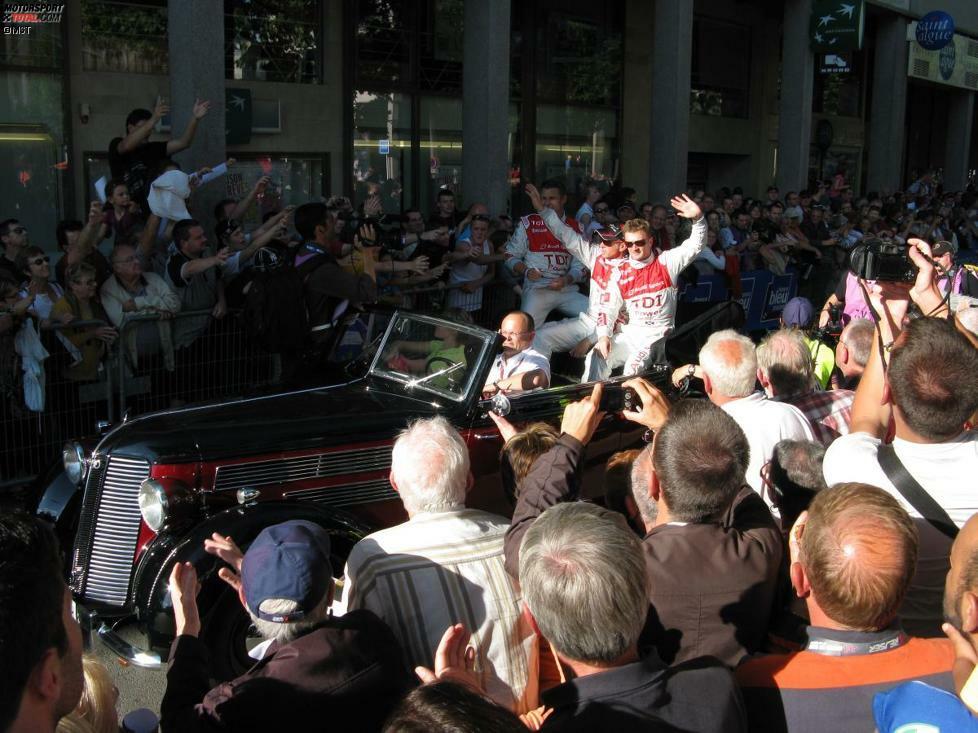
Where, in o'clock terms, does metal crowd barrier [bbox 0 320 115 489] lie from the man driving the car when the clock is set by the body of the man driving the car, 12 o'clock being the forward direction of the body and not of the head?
The metal crowd barrier is roughly at 2 o'clock from the man driving the car.

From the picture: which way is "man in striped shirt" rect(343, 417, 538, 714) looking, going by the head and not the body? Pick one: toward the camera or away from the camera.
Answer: away from the camera

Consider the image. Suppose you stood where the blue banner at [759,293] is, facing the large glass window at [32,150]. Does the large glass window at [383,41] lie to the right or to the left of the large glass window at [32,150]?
right

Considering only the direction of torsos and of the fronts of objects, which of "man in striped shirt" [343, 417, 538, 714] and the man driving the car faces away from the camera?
the man in striped shirt

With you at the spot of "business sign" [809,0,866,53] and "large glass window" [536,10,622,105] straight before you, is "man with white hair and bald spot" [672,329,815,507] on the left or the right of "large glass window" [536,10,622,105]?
left

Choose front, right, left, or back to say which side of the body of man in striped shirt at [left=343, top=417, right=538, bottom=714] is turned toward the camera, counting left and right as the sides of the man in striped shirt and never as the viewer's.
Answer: back

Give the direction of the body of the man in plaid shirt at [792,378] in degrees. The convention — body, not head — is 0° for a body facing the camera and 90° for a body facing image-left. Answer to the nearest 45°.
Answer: approximately 135°

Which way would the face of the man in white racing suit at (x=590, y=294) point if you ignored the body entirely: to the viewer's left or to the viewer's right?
to the viewer's left

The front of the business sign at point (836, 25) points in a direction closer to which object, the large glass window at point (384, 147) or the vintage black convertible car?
the vintage black convertible car
